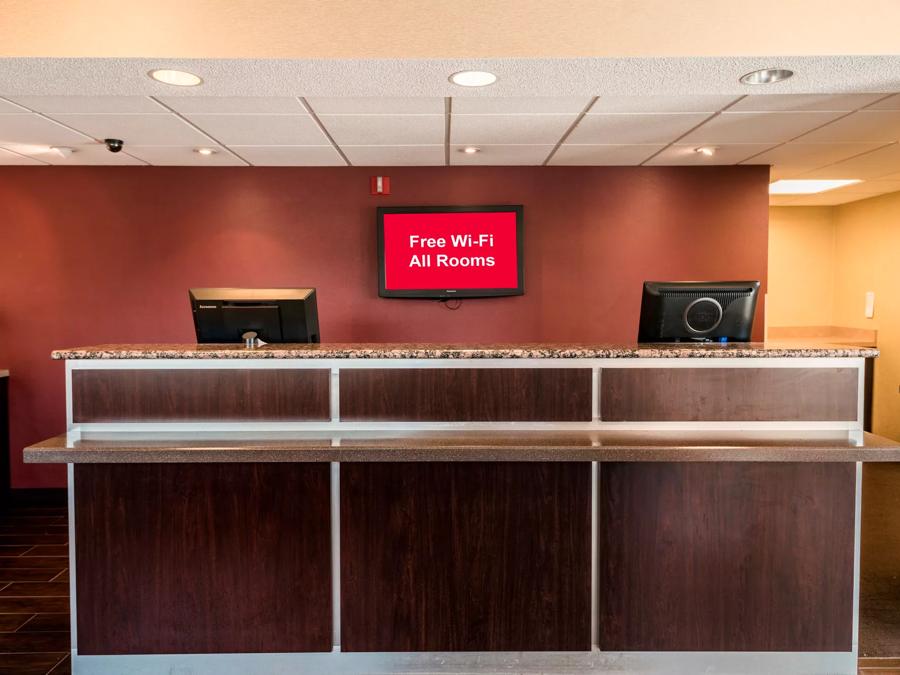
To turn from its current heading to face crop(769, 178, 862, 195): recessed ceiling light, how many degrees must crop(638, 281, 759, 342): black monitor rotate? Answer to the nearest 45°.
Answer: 0° — it already faces it

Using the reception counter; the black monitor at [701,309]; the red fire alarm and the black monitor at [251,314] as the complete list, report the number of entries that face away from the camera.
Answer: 2

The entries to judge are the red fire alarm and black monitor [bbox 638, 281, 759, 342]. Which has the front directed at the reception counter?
the red fire alarm

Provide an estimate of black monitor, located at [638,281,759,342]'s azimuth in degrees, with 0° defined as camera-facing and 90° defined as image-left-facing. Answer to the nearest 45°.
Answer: approximately 180°

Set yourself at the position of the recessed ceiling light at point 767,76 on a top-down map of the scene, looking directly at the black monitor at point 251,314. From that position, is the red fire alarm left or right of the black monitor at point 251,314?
right

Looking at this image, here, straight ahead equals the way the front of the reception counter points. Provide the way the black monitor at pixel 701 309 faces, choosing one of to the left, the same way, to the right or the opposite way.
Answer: the opposite way

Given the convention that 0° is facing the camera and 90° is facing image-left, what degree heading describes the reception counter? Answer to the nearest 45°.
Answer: approximately 0°

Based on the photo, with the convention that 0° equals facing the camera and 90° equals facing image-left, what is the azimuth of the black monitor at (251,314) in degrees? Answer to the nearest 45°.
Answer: approximately 180°

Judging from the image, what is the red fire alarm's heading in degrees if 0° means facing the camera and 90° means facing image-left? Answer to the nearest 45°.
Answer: approximately 0°

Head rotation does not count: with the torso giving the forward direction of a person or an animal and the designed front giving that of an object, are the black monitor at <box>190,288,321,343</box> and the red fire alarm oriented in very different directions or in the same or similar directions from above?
very different directions

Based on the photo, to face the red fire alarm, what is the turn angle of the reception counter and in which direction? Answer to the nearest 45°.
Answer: approximately 180°

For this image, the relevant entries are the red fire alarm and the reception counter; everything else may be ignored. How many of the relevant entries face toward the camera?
2

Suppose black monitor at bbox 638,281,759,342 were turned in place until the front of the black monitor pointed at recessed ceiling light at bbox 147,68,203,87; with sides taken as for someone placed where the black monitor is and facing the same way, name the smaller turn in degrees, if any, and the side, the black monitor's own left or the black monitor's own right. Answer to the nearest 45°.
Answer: approximately 135° to the black monitor's own left

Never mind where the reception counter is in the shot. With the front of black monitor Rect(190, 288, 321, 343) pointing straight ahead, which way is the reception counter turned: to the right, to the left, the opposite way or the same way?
the opposite way
